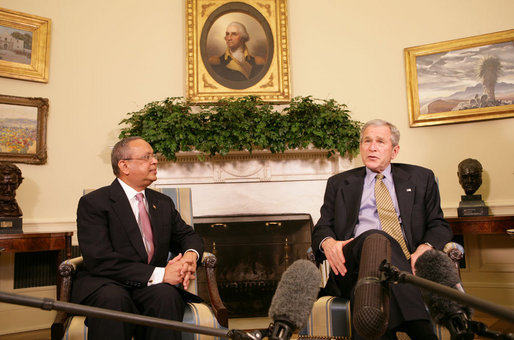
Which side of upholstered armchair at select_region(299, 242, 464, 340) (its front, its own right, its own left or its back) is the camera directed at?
front

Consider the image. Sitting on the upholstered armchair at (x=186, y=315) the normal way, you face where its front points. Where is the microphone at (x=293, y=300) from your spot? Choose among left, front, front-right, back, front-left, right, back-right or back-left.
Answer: front

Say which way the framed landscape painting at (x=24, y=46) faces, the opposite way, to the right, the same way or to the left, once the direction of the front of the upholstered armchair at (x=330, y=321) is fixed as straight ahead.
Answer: to the left

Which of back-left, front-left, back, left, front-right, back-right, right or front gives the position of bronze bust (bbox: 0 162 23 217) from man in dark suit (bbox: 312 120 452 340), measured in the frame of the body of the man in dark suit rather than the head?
right

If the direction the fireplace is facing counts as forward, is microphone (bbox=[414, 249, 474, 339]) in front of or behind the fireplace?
in front

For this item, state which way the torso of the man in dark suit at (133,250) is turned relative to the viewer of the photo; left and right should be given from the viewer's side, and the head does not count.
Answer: facing the viewer and to the right of the viewer

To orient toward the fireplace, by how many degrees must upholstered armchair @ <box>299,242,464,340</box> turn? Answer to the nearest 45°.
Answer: approximately 135° to its right

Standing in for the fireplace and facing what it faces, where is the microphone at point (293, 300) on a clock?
The microphone is roughly at 12 o'clock from the fireplace.

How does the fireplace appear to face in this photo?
toward the camera

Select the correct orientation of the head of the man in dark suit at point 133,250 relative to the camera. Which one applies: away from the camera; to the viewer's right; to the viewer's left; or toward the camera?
to the viewer's right

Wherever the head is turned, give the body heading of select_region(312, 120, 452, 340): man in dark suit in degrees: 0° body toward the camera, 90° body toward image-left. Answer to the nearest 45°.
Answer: approximately 0°

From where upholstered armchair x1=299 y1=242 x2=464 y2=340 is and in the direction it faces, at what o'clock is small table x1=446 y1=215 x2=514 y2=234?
The small table is roughly at 7 o'clock from the upholstered armchair.

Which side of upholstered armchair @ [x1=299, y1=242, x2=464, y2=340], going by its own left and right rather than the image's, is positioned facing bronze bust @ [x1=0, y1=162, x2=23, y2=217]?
right
